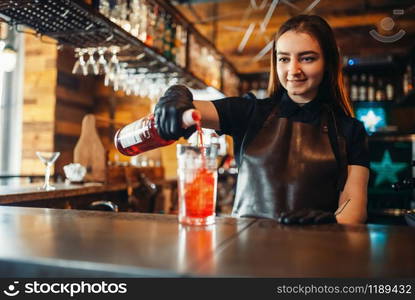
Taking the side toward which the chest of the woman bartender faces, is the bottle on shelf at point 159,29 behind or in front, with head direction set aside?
behind

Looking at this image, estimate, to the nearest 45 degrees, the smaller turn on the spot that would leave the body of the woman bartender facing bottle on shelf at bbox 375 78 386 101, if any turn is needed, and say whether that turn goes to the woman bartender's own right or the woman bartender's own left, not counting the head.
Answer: approximately 180°

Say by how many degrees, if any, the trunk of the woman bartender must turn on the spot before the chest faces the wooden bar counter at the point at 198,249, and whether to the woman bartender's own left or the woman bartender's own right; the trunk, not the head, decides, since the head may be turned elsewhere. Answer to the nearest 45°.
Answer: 0° — they already face it

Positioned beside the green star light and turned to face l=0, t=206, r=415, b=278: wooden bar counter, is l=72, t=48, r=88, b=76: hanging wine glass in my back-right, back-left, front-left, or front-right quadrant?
front-right

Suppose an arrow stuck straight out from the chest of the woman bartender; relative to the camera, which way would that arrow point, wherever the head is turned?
toward the camera

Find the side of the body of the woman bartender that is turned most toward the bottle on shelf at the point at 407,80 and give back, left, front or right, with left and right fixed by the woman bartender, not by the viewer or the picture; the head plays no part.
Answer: back

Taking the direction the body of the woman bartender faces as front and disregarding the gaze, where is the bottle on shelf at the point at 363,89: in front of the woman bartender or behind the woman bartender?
behind

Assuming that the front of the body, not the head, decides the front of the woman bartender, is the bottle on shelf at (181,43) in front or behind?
behind

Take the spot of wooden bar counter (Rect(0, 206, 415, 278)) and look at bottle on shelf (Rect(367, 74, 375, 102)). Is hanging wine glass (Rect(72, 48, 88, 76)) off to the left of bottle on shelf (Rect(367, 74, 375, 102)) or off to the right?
left

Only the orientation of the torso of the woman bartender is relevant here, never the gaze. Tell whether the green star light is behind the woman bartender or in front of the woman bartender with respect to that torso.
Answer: behind

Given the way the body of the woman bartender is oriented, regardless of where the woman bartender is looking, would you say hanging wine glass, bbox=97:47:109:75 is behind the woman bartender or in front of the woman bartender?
behind
